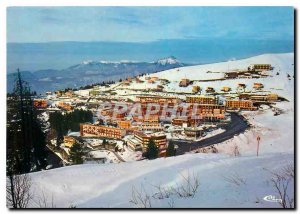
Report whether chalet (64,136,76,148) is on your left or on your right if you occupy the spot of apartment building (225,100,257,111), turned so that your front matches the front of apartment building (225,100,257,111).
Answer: on your right

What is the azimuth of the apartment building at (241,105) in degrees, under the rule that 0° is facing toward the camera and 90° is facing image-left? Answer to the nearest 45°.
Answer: approximately 0°

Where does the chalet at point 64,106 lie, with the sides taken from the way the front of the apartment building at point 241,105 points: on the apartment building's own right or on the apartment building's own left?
on the apartment building's own right

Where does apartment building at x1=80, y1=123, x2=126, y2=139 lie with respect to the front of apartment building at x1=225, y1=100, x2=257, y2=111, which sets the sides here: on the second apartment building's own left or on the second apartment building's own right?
on the second apartment building's own right

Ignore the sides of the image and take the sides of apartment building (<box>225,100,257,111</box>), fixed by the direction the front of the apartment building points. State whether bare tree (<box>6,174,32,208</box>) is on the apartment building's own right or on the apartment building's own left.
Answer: on the apartment building's own right

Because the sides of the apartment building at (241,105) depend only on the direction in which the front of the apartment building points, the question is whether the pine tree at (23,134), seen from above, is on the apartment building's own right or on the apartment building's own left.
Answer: on the apartment building's own right
